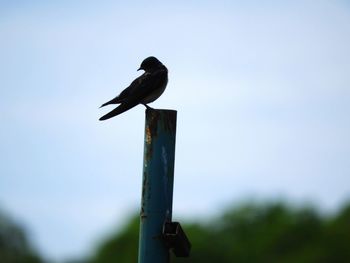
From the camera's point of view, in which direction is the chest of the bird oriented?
to the viewer's right
